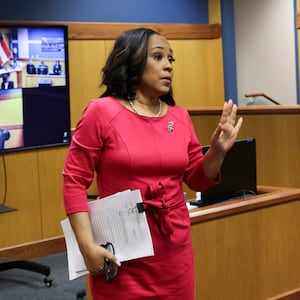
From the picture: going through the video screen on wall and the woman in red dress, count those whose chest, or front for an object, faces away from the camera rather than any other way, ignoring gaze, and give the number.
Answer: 0

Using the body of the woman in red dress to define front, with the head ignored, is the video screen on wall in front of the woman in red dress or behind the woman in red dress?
behind

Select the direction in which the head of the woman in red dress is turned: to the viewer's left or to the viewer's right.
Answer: to the viewer's right

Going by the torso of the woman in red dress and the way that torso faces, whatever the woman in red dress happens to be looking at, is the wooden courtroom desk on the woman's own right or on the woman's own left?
on the woman's own left

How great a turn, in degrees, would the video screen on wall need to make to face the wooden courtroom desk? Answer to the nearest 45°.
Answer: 0° — it already faces it

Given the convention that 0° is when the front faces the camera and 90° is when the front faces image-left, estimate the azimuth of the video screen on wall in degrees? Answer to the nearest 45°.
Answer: approximately 315°

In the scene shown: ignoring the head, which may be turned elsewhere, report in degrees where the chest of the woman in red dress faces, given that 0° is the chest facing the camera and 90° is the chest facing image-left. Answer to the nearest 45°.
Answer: approximately 315°
